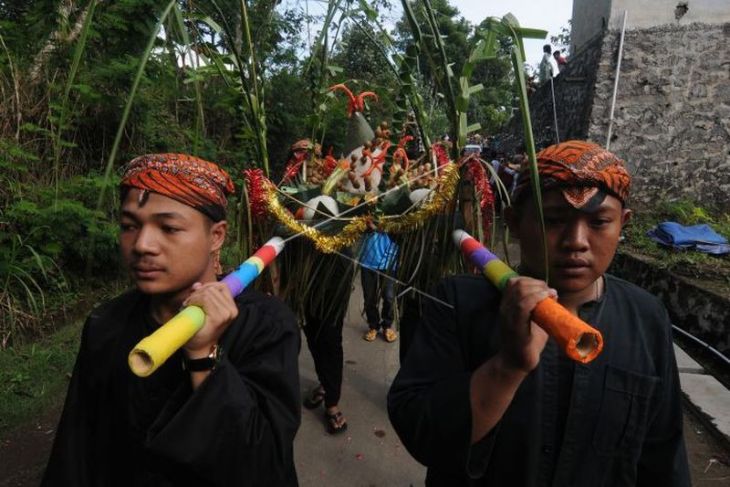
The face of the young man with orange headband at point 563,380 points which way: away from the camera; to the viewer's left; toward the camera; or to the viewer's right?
toward the camera

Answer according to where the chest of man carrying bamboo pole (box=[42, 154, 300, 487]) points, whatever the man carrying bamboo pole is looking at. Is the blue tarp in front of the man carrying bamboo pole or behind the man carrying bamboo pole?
behind

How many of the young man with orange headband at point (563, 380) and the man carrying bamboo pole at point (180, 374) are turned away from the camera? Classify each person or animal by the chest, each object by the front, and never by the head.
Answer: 0

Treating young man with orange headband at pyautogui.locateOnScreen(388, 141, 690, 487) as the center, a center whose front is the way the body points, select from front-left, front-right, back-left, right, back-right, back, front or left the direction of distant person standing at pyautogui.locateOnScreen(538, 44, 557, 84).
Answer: back

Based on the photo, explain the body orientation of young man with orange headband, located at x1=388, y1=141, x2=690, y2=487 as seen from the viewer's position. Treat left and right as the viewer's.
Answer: facing the viewer

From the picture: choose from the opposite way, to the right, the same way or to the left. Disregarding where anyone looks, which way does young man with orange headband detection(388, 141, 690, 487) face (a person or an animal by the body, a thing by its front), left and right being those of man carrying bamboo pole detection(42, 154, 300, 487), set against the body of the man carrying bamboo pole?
the same way

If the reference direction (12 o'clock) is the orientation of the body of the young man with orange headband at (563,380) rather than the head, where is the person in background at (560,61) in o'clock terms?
The person in background is roughly at 6 o'clock from the young man with orange headband.

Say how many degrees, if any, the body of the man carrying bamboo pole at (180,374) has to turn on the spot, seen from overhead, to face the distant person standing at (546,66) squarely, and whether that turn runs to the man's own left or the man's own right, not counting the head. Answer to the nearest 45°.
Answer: approximately 180°

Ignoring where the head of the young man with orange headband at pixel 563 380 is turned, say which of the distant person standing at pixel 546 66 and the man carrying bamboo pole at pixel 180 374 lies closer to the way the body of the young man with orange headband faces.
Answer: the man carrying bamboo pole

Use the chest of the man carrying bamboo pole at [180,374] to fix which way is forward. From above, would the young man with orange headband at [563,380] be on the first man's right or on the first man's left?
on the first man's left

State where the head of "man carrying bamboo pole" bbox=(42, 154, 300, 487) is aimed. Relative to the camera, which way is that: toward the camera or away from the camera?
toward the camera

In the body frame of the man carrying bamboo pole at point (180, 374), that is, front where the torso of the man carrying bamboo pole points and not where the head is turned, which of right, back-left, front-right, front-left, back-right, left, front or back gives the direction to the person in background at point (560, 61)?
back

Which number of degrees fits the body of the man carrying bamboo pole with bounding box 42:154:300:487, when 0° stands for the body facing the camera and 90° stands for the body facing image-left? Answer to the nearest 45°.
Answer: approximately 45°
